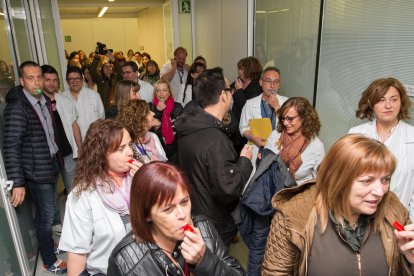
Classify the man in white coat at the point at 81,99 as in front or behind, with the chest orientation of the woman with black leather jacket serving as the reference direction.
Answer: behind

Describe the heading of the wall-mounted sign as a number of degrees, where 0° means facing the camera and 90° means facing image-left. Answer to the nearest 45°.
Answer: approximately 0°

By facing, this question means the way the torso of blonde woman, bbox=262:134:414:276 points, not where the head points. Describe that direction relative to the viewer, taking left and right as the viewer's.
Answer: facing the viewer and to the right of the viewer

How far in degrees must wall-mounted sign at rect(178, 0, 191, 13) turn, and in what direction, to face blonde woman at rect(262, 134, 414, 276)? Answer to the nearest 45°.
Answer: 0° — it already faces them

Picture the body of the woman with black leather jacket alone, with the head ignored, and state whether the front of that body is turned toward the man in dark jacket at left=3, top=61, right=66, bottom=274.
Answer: no

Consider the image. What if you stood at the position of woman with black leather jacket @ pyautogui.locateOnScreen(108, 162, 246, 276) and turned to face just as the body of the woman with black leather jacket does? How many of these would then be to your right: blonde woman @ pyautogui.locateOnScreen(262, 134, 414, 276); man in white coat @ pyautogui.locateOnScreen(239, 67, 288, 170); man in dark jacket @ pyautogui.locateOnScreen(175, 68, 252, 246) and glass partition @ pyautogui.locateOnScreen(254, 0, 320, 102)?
0

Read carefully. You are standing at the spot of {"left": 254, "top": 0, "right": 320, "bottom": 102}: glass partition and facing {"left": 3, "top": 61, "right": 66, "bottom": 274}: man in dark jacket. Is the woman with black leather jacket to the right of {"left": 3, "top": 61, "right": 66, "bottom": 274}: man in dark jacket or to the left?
left

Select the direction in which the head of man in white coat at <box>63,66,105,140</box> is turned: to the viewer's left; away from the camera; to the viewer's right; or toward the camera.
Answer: toward the camera

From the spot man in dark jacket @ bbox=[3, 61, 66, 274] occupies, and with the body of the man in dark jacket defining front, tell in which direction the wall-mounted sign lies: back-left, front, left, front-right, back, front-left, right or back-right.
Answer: left

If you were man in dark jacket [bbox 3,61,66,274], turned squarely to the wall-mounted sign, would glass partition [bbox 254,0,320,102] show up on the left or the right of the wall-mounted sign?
right

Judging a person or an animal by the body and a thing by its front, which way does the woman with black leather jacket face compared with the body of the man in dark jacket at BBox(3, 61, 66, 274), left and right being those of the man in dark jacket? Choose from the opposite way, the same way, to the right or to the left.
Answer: the same way

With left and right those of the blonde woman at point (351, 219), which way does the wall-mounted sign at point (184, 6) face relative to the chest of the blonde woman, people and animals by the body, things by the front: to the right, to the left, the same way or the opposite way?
the same way

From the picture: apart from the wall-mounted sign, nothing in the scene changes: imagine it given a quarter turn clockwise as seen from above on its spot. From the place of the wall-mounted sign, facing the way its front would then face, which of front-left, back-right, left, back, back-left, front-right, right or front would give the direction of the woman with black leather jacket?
left
